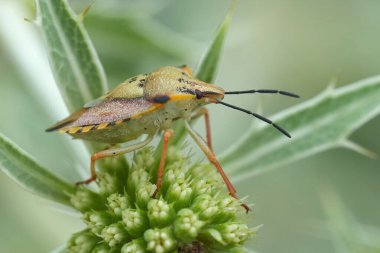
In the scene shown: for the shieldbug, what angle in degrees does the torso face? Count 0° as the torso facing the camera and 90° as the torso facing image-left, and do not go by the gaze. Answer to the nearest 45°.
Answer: approximately 270°
